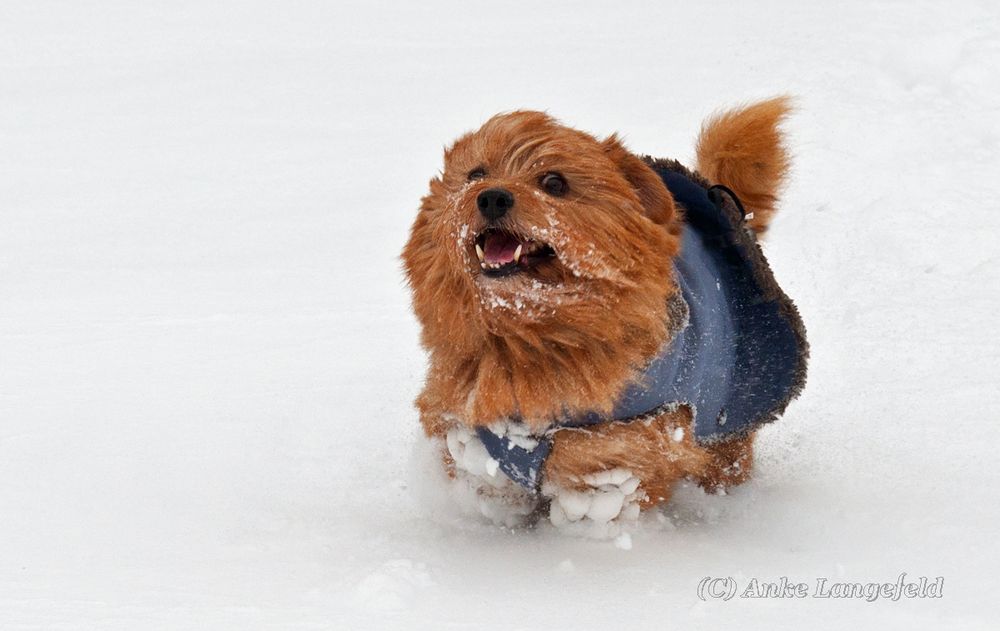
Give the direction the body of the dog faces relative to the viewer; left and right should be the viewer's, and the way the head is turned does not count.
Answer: facing the viewer and to the left of the viewer
